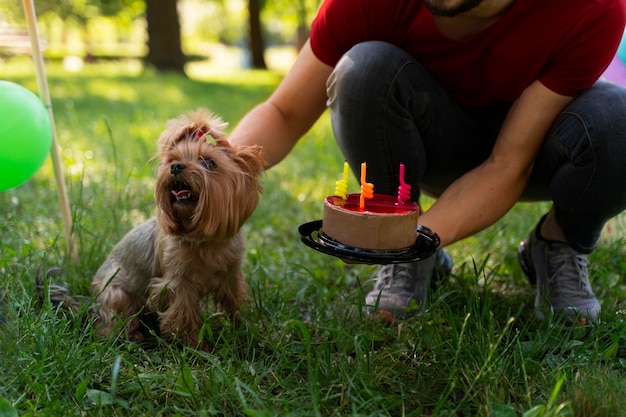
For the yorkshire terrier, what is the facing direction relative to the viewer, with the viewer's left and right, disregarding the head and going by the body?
facing the viewer and to the right of the viewer

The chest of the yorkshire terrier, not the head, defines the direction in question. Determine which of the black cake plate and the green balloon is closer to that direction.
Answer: the black cake plate

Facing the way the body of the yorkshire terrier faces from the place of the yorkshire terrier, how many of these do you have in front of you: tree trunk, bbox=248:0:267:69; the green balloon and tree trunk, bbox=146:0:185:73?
0

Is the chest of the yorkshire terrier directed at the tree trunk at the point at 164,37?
no

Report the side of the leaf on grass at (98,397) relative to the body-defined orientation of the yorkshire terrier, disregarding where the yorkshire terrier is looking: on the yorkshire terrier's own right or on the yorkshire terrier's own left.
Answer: on the yorkshire terrier's own right

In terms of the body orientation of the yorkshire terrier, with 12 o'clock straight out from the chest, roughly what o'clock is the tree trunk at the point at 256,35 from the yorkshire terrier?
The tree trunk is roughly at 8 o'clock from the yorkshire terrier.

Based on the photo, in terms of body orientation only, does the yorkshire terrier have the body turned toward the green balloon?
no

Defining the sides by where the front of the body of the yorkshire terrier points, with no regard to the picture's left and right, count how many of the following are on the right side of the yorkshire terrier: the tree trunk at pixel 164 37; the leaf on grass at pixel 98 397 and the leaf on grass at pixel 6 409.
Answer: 2

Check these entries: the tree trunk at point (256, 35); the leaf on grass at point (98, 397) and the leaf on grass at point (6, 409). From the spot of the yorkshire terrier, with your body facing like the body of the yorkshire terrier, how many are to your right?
2

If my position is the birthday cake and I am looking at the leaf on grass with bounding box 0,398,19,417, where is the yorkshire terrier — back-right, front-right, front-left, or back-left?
front-right

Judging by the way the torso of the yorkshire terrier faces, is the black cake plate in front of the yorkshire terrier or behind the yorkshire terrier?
in front

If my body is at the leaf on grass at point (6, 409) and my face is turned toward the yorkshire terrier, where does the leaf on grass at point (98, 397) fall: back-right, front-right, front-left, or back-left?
front-right

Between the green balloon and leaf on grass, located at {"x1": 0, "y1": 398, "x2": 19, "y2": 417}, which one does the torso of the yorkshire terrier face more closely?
the leaf on grass

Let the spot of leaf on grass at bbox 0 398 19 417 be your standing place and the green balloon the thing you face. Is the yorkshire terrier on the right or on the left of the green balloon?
right
